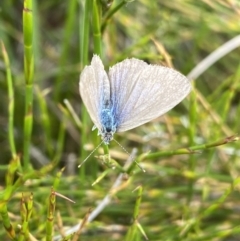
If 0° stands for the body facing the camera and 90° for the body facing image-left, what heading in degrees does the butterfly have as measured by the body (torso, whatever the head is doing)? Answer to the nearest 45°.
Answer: approximately 0°
